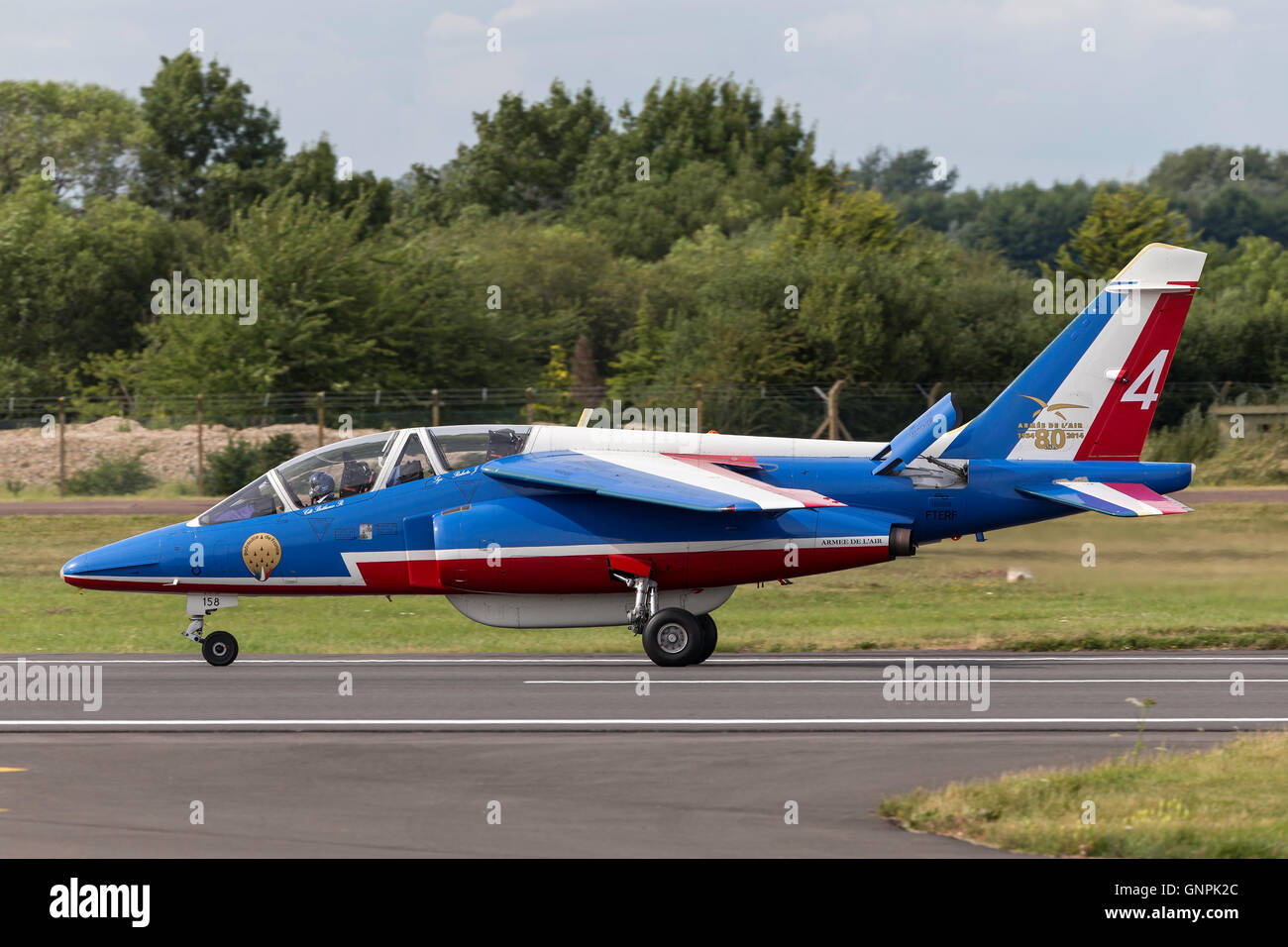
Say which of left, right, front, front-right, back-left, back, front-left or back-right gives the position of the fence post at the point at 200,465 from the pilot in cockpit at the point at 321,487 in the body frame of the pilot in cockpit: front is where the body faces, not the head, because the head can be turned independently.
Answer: right

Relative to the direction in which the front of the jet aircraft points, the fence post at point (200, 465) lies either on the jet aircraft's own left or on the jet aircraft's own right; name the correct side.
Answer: on the jet aircraft's own right

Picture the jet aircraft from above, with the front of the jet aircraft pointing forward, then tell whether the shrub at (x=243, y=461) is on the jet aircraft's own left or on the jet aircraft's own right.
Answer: on the jet aircraft's own right

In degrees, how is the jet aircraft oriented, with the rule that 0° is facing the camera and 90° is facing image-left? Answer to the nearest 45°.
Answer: approximately 90°

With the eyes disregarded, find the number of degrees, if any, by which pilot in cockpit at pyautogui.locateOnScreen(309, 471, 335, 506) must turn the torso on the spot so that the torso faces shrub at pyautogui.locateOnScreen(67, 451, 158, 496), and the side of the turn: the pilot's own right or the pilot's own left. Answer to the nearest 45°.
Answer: approximately 90° to the pilot's own right

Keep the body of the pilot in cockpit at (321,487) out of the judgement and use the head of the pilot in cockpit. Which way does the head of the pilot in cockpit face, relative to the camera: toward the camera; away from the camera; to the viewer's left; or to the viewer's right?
to the viewer's left

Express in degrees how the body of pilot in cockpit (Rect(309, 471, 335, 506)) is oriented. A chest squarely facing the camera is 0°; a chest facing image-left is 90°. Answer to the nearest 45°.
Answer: approximately 90°

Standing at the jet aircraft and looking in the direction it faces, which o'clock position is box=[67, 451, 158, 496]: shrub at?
The shrub is roughly at 2 o'clock from the jet aircraft.

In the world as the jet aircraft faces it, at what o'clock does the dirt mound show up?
The dirt mound is roughly at 2 o'clock from the jet aircraft.

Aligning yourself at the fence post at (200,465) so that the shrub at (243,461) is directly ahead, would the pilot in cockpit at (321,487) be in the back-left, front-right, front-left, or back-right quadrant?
front-right
